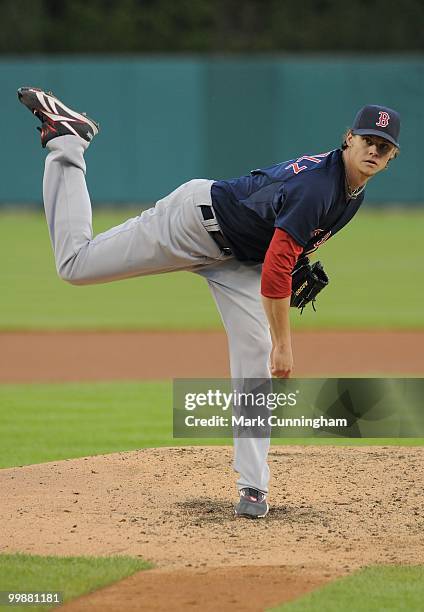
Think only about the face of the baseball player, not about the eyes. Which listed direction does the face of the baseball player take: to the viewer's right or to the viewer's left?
to the viewer's right

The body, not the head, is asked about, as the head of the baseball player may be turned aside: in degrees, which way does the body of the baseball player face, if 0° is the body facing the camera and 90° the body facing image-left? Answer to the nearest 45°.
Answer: approximately 315°
